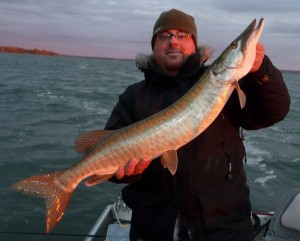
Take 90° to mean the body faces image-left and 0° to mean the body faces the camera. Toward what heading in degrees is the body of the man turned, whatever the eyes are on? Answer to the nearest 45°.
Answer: approximately 0°
